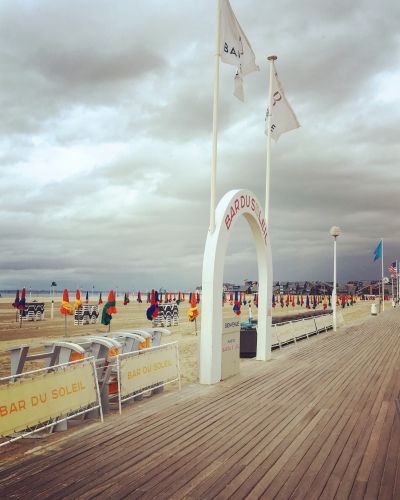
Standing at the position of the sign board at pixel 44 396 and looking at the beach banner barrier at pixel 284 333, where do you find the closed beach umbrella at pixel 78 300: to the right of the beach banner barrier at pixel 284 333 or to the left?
left

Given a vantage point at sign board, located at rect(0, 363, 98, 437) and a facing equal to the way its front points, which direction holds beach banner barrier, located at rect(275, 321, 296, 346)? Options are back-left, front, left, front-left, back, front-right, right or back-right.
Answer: left

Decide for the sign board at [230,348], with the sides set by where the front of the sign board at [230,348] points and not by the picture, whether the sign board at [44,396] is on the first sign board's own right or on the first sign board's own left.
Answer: on the first sign board's own right
